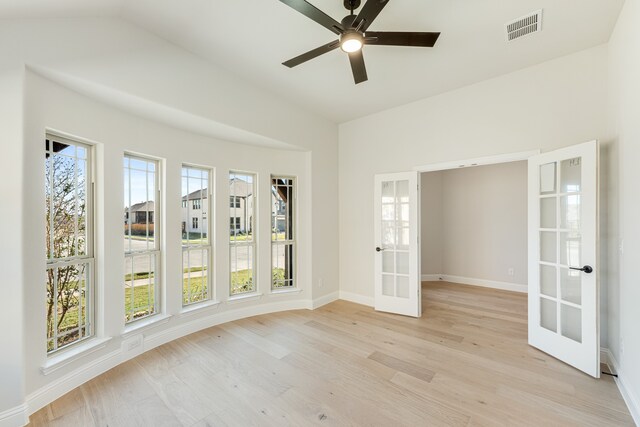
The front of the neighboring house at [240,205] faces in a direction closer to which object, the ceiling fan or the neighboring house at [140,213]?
the ceiling fan

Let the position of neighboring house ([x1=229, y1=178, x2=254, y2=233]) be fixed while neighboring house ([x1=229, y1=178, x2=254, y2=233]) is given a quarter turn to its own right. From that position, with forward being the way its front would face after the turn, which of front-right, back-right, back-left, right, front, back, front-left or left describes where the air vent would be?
back-left

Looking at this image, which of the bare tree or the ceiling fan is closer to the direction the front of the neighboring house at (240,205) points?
the ceiling fan

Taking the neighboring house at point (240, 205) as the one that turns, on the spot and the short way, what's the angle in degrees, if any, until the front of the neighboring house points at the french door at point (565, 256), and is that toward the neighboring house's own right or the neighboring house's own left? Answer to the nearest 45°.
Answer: approximately 45° to the neighboring house's own left

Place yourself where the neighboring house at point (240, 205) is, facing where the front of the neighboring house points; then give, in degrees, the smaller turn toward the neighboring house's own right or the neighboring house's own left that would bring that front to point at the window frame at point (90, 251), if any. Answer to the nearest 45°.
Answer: approximately 45° to the neighboring house's own right

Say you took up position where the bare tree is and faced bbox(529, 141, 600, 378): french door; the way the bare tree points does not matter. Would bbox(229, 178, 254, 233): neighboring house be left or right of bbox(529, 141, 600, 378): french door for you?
left

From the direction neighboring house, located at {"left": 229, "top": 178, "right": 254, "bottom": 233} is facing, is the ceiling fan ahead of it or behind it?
ahead

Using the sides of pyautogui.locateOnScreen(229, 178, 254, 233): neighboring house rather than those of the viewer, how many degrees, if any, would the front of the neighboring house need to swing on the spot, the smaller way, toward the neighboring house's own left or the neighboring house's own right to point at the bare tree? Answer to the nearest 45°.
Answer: approximately 45° to the neighboring house's own right

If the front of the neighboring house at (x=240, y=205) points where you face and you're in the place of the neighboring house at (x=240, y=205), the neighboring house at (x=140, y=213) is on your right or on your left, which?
on your right

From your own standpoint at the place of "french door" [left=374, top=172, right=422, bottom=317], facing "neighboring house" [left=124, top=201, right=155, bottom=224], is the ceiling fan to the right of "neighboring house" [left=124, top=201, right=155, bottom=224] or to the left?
left

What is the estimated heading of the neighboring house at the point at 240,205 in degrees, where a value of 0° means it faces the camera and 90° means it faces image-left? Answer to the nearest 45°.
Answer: approximately 0°
